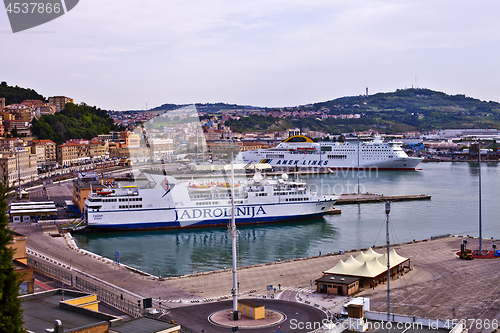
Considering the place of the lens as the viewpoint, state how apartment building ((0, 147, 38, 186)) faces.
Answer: facing the viewer and to the right of the viewer

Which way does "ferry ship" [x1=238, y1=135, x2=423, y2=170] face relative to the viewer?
to the viewer's right

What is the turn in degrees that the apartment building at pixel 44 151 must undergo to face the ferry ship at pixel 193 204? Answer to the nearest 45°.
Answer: approximately 45° to its right

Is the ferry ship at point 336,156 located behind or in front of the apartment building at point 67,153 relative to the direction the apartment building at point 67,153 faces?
in front

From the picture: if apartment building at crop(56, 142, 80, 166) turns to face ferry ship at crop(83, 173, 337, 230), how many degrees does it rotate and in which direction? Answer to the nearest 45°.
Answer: approximately 45° to its right

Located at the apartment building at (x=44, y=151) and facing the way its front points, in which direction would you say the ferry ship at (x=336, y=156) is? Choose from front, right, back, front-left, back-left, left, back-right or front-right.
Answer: front-left

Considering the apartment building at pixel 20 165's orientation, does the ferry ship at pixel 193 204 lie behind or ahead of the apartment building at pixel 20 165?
ahead

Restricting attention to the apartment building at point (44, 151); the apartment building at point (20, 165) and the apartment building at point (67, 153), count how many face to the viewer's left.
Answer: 0

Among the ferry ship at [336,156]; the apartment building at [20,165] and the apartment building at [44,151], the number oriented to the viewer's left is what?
0
